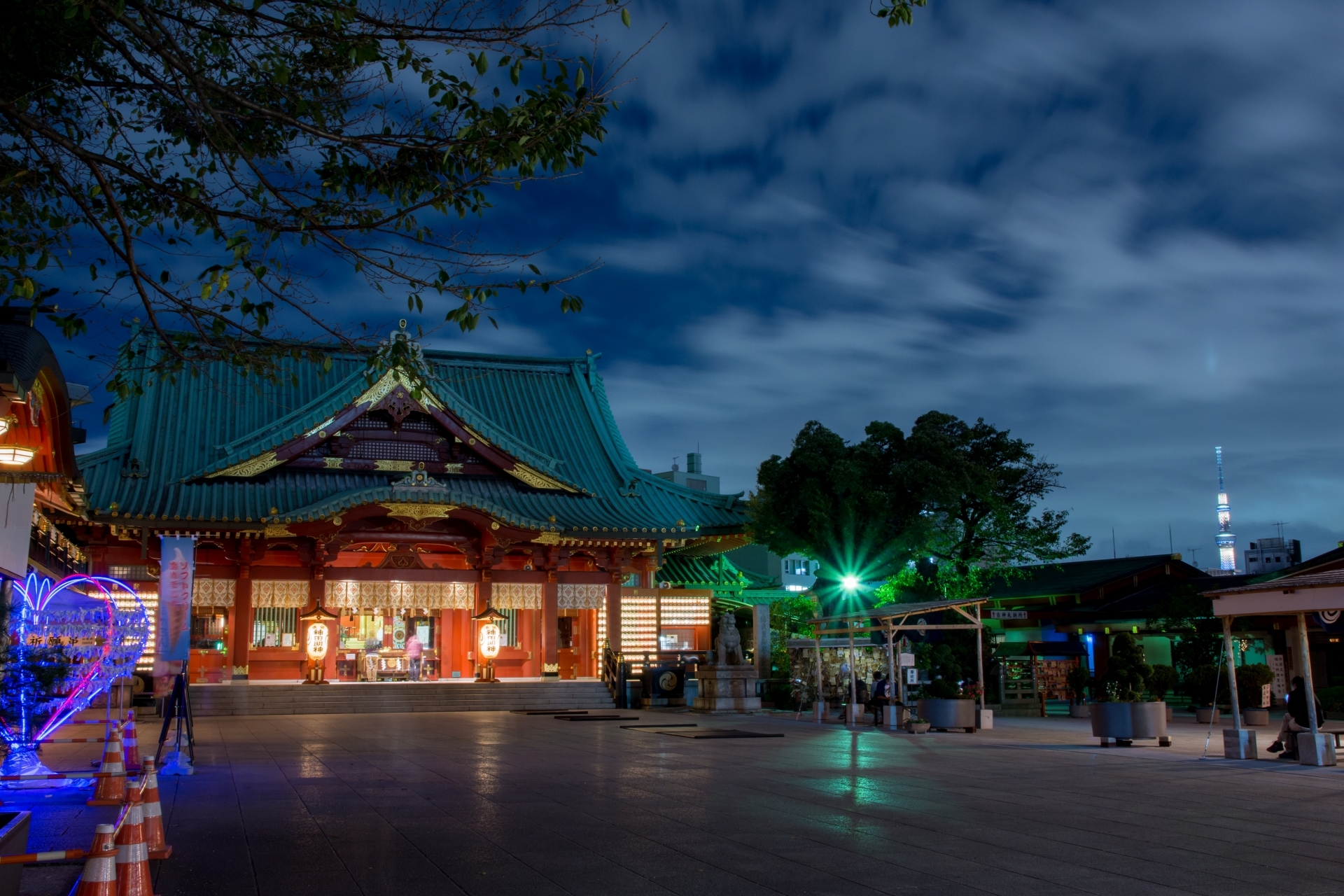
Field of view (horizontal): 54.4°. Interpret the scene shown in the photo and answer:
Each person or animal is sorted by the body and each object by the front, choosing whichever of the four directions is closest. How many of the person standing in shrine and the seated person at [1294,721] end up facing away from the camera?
1

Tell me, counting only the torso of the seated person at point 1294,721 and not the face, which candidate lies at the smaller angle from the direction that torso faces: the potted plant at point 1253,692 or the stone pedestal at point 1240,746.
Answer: the stone pedestal

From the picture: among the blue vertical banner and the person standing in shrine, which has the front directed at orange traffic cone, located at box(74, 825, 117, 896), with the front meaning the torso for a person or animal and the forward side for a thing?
the blue vertical banner

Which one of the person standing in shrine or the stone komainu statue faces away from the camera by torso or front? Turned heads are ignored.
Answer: the person standing in shrine

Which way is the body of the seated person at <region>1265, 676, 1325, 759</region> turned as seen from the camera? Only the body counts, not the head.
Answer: to the viewer's left

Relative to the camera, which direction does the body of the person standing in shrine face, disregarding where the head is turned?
away from the camera

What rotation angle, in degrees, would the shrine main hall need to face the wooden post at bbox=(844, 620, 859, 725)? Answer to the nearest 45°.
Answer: approximately 45° to its left

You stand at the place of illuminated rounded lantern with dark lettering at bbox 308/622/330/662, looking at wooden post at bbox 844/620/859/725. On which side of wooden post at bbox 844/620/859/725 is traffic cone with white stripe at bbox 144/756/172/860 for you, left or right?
right
